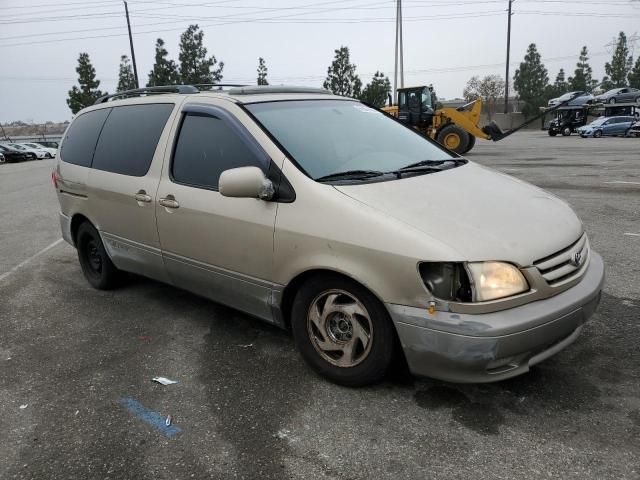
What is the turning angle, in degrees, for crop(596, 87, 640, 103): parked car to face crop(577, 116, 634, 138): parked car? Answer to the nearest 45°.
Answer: approximately 90° to its left

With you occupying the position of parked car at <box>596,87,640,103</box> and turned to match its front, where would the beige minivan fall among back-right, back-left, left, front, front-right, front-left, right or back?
left

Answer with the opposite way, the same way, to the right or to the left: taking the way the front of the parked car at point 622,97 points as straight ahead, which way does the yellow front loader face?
the opposite way

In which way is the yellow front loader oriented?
to the viewer's right

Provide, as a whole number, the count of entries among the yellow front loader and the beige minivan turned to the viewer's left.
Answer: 0

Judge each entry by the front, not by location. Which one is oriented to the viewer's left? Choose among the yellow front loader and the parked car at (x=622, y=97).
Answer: the parked car

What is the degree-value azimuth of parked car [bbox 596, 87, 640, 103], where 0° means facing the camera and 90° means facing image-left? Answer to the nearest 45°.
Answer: approximately 90°

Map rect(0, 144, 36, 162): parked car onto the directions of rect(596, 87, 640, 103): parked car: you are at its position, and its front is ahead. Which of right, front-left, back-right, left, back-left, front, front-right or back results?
front-left

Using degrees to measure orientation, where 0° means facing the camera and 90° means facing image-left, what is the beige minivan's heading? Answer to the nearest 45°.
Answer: approximately 315°

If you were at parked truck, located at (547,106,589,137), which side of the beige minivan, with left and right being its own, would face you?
left

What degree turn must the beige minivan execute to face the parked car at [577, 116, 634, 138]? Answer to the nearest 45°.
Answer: approximately 90° to its left

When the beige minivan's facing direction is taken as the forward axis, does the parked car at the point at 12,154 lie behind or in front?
behind

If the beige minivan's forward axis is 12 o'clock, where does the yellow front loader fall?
The yellow front loader is roughly at 8 o'clock from the beige minivan.

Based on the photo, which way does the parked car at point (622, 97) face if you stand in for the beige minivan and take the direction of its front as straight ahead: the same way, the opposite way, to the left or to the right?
the opposite way

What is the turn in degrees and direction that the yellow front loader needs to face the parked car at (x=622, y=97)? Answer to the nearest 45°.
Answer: approximately 45° to its left
